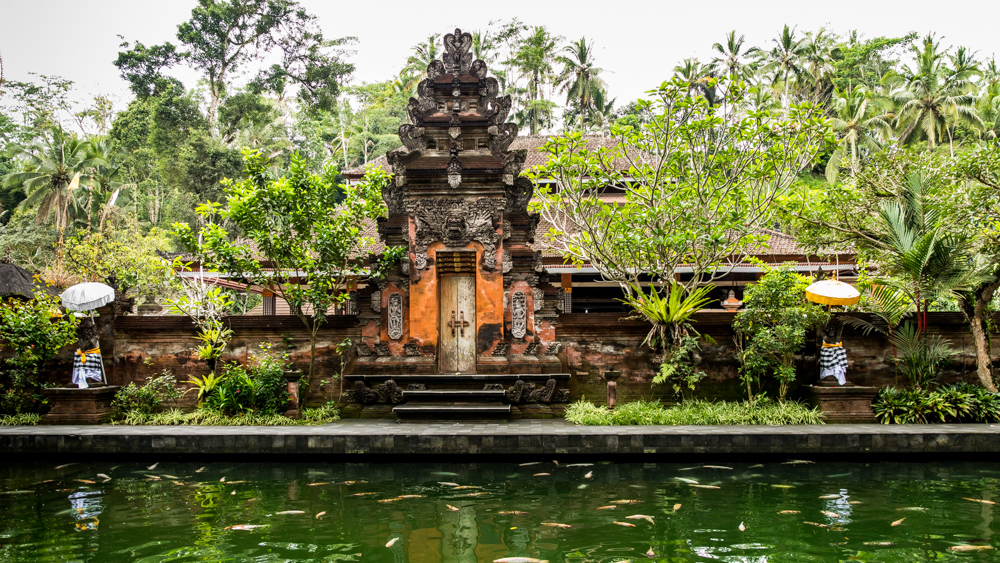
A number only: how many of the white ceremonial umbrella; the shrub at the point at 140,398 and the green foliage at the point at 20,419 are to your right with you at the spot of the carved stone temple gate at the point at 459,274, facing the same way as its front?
3

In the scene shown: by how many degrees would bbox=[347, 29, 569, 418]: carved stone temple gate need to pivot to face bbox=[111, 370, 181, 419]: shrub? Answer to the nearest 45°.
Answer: approximately 90° to its right

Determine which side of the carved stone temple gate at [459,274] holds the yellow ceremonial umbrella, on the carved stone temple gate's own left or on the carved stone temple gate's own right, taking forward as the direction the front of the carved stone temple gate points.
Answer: on the carved stone temple gate's own left

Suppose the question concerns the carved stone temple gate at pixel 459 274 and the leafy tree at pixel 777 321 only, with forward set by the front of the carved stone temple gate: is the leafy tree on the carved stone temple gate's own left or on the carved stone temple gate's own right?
on the carved stone temple gate's own left

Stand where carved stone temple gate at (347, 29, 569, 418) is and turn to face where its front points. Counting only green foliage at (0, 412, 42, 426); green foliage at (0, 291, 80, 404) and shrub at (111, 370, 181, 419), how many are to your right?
3

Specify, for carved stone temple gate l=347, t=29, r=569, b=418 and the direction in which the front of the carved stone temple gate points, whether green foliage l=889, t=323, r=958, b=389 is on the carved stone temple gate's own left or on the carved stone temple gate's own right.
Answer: on the carved stone temple gate's own left

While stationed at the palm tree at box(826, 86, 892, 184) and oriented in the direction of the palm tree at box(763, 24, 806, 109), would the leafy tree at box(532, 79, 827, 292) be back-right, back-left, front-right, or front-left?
back-left

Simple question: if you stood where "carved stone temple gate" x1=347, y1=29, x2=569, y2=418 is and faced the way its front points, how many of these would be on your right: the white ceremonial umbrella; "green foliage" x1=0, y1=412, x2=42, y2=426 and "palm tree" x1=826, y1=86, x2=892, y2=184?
2

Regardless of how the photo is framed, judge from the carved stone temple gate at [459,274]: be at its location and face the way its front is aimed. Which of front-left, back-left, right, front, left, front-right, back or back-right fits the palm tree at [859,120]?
back-left

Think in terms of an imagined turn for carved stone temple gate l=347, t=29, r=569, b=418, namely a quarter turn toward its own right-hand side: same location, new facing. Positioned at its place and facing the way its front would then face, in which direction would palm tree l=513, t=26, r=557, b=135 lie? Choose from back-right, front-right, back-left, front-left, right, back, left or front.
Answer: right

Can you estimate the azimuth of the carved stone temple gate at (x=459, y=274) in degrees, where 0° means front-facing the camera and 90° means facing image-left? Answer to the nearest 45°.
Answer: approximately 0°

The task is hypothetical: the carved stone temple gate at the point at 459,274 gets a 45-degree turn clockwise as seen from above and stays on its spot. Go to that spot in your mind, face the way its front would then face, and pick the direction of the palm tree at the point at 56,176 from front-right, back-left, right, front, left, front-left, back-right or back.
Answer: right

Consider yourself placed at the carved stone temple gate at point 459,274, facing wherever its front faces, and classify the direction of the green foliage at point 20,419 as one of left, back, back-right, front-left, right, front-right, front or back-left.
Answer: right
